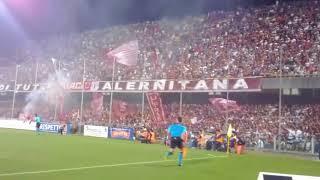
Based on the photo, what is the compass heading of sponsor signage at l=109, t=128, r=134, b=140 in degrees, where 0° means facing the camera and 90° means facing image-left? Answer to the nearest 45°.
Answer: approximately 0°

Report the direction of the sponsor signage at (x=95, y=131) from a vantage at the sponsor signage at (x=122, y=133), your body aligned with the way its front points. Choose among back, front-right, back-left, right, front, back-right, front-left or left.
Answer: back-right

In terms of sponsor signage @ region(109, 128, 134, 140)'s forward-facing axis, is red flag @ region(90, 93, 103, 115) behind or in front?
behind

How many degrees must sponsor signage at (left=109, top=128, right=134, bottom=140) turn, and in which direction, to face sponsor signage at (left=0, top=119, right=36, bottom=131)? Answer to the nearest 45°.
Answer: approximately 135° to its right

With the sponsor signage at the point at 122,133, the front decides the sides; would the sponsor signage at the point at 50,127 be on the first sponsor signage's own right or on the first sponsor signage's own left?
on the first sponsor signage's own right
